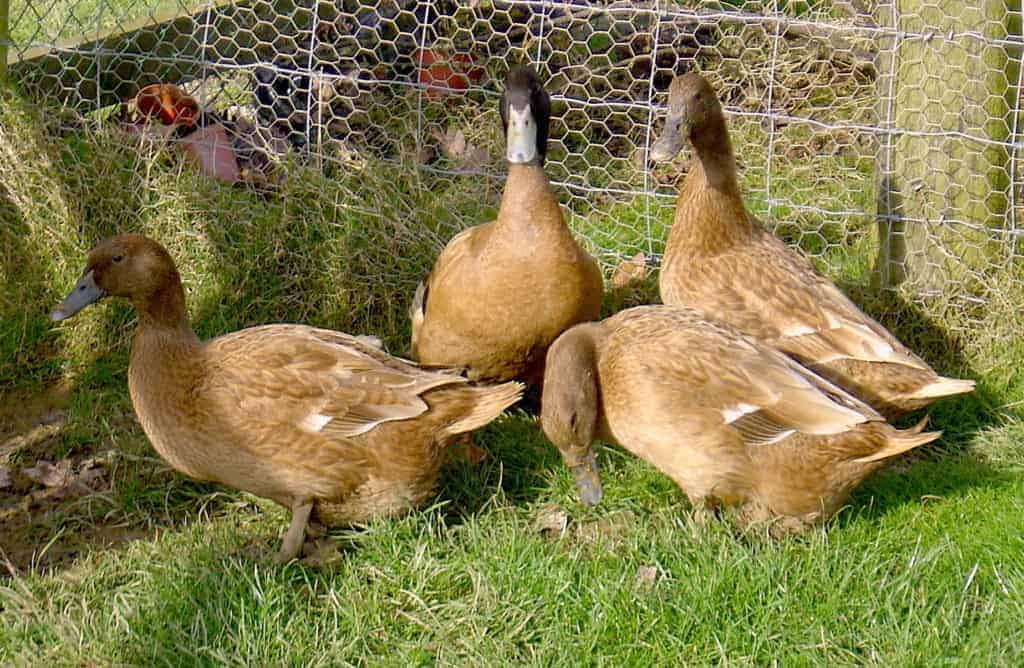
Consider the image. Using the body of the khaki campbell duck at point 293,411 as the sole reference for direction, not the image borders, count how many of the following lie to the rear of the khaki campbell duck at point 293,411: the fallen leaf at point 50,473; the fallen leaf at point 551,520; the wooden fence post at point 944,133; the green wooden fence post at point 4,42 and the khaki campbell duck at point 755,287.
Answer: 3

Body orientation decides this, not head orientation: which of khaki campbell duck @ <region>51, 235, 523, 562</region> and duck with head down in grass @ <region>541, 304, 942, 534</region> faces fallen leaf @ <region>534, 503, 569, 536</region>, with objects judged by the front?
the duck with head down in grass

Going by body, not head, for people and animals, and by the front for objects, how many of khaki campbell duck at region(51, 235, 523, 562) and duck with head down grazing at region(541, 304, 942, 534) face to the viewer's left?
2

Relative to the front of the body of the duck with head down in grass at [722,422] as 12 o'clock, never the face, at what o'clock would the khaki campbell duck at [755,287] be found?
The khaki campbell duck is roughly at 3 o'clock from the duck with head down in grass.

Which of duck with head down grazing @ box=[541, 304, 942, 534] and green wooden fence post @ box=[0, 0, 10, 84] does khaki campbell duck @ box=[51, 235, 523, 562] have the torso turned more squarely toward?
the green wooden fence post

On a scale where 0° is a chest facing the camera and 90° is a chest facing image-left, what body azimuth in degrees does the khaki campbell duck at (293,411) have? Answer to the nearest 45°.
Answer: approximately 90°

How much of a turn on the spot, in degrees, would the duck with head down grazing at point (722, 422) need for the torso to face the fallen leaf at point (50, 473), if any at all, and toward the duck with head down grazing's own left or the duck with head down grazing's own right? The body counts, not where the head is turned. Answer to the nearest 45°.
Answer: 0° — it already faces it

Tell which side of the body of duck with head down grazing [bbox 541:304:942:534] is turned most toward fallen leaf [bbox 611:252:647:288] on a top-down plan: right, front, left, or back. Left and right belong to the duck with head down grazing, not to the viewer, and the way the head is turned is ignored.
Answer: right

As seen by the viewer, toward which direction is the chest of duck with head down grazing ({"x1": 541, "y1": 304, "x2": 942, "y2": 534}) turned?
to the viewer's left

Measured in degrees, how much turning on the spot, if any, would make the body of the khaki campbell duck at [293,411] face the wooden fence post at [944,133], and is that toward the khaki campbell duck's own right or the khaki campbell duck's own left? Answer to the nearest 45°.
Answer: approximately 180°

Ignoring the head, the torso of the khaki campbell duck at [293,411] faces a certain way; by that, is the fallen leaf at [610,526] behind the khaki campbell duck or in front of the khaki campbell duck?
behind

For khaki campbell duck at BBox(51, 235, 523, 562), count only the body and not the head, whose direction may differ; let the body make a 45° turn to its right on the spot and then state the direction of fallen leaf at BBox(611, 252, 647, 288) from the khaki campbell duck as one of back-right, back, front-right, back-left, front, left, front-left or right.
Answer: right

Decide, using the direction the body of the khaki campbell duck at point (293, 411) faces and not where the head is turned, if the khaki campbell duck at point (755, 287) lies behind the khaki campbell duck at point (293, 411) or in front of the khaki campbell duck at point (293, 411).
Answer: behind

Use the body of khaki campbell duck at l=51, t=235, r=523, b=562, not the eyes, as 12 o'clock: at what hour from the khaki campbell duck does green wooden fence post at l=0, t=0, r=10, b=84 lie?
The green wooden fence post is roughly at 2 o'clock from the khaki campbell duck.

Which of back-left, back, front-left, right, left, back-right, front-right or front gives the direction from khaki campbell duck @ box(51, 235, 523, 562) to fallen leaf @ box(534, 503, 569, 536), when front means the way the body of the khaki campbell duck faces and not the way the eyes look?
back
